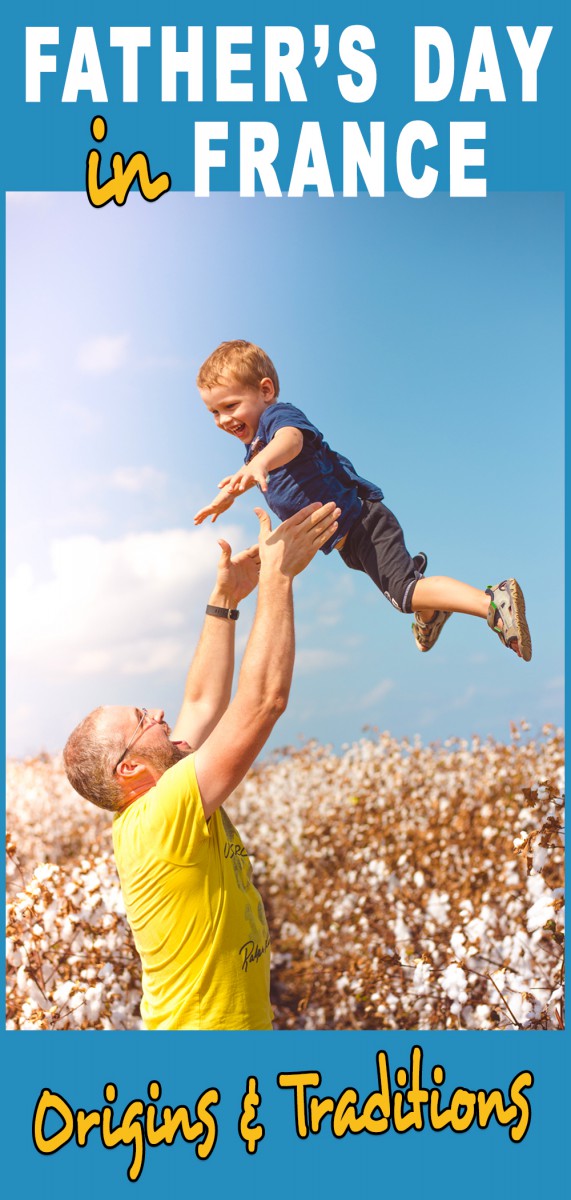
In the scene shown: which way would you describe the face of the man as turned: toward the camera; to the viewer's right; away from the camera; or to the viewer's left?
to the viewer's right

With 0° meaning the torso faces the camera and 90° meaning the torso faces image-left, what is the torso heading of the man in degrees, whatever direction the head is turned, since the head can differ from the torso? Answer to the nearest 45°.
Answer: approximately 270°
